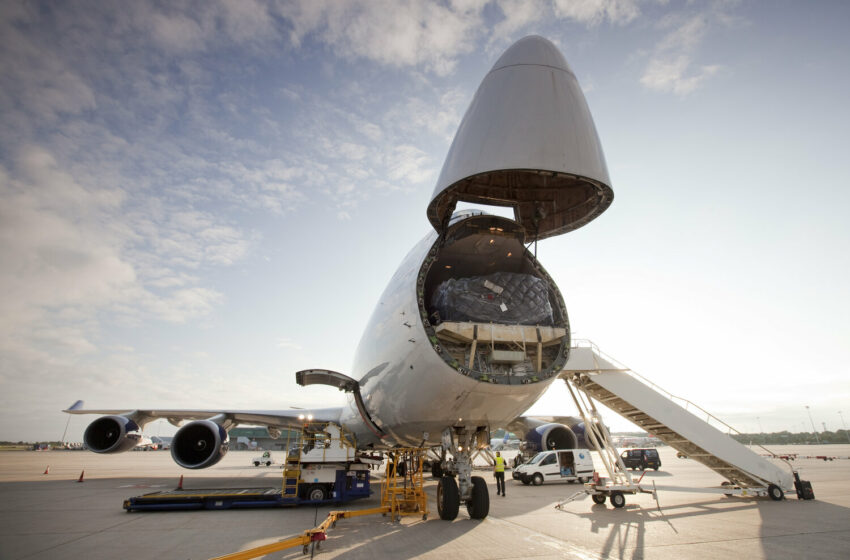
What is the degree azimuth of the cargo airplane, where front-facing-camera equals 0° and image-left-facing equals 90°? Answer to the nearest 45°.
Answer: approximately 315°

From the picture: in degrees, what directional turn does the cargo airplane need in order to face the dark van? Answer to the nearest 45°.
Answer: approximately 90° to its left

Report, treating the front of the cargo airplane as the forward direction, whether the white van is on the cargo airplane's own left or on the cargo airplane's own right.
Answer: on the cargo airplane's own left
